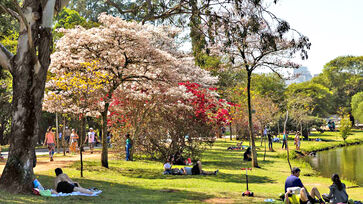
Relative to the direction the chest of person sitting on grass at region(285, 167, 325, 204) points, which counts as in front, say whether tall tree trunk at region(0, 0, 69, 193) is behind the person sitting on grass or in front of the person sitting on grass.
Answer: behind

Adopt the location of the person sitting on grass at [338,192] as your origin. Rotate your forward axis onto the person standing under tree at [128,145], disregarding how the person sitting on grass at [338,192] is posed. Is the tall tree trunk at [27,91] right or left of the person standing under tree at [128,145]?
left

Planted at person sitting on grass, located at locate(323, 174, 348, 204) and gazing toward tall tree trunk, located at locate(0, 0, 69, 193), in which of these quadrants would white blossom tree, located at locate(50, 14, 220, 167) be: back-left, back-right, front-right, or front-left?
front-right

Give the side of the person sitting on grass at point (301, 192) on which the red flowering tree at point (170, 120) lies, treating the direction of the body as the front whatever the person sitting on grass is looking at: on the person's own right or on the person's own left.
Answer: on the person's own left

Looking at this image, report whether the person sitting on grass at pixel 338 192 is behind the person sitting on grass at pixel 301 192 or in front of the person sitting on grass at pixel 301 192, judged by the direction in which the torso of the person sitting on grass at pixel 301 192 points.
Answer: in front

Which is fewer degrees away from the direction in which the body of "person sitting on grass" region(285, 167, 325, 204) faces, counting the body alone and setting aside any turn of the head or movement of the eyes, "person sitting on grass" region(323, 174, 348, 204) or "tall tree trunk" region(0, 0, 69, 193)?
the person sitting on grass

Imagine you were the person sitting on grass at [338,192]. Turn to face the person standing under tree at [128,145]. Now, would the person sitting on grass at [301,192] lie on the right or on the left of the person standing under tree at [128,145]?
left
